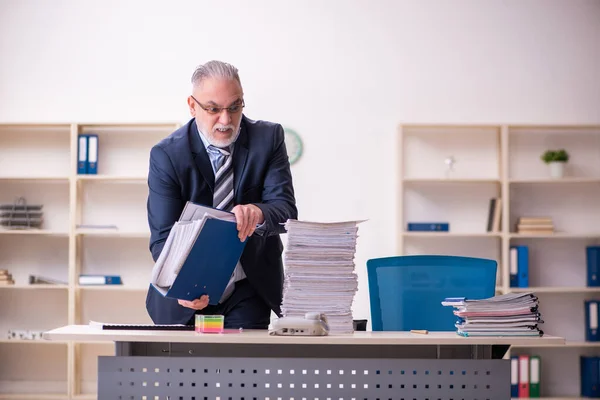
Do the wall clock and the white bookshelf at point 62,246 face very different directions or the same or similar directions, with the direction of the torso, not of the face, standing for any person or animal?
same or similar directions

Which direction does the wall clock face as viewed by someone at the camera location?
facing the viewer

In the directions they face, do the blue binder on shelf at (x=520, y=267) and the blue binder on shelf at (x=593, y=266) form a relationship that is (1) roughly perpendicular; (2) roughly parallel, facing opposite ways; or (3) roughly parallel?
roughly parallel

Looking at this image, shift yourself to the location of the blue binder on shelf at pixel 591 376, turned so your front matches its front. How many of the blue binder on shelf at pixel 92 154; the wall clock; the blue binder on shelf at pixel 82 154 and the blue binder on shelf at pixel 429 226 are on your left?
0

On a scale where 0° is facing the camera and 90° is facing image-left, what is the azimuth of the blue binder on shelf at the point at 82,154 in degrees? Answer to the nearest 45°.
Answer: approximately 0°

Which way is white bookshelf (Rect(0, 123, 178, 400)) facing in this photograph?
toward the camera

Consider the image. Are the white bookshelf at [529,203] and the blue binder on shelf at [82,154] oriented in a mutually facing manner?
no

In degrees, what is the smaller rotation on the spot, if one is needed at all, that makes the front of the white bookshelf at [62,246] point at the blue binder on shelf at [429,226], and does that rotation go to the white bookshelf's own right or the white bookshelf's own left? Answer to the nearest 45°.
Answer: approximately 90° to the white bookshelf's own left

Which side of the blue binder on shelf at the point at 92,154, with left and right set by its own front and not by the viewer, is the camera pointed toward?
front

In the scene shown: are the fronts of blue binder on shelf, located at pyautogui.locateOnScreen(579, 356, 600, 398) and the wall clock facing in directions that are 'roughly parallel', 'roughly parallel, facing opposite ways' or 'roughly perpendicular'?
roughly parallel

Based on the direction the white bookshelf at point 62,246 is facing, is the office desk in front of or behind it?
in front

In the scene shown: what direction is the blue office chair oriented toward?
toward the camera

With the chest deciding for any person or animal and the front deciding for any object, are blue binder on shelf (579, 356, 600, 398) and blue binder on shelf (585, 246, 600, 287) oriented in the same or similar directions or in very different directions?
same or similar directions

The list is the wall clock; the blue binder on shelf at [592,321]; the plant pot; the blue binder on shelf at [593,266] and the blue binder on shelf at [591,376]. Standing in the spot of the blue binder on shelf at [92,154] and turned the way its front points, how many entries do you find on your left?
5

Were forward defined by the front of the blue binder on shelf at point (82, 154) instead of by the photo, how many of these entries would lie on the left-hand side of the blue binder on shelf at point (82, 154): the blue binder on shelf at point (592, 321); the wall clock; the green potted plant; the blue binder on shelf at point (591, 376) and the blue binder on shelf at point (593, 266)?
5

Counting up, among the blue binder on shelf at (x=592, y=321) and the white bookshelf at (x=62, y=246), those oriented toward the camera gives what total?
2

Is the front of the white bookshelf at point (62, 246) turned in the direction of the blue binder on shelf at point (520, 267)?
no
